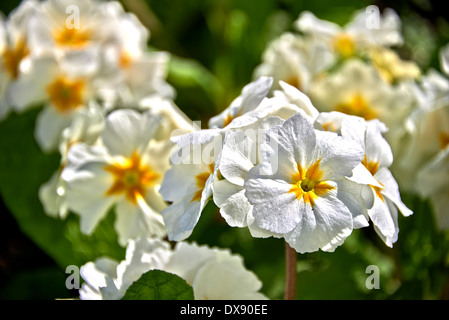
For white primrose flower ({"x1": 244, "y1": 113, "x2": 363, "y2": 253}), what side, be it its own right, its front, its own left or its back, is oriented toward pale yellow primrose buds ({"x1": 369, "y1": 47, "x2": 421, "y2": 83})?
back

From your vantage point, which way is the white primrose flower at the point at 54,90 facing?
toward the camera

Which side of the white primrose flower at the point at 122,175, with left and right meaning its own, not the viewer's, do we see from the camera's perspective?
front

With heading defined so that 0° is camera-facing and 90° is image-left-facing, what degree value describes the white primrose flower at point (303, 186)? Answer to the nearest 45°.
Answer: approximately 0°

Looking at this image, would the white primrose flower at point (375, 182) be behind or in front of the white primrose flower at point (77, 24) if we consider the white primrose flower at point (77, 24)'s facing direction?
in front

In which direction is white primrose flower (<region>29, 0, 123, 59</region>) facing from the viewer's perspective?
toward the camera
